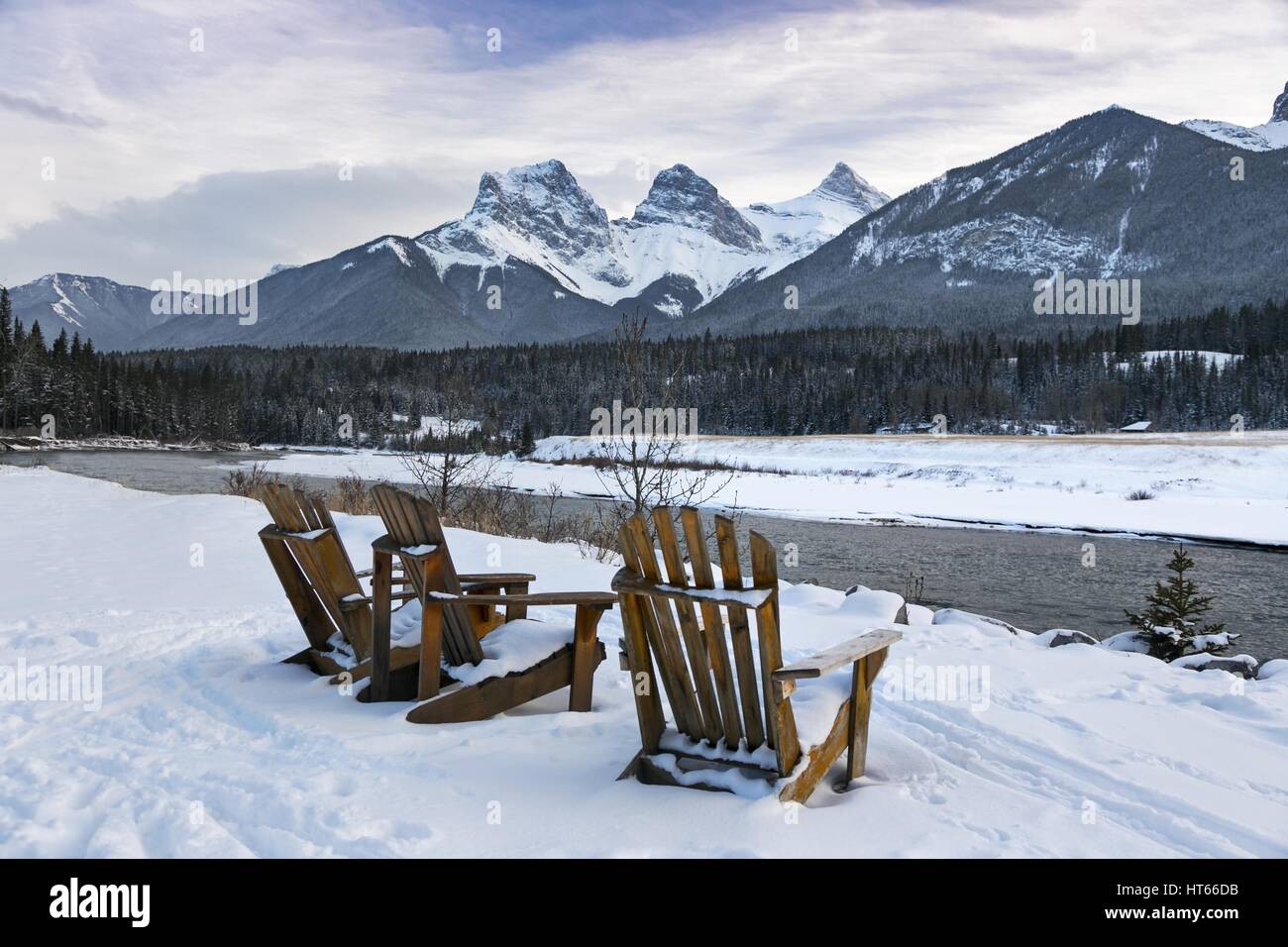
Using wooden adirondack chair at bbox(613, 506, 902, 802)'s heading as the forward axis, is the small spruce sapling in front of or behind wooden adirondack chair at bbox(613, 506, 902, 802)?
in front

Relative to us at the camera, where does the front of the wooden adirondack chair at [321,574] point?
facing away from the viewer and to the right of the viewer

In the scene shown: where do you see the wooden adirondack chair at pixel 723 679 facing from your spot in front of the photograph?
facing away from the viewer and to the right of the viewer

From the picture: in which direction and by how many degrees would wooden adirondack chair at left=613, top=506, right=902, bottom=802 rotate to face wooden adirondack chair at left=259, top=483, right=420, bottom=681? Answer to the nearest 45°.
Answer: approximately 90° to its left

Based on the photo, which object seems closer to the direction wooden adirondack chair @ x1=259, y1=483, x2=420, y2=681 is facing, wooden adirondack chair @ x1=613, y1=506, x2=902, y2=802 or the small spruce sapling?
the small spruce sapling

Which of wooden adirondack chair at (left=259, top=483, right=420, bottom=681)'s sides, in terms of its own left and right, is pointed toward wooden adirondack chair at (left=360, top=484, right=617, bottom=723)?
right

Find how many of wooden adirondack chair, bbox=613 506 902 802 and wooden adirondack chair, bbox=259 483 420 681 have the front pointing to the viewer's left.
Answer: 0

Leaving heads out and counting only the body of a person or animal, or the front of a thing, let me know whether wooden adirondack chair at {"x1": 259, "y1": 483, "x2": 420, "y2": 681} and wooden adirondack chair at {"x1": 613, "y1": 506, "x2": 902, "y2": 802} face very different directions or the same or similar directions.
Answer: same or similar directions
